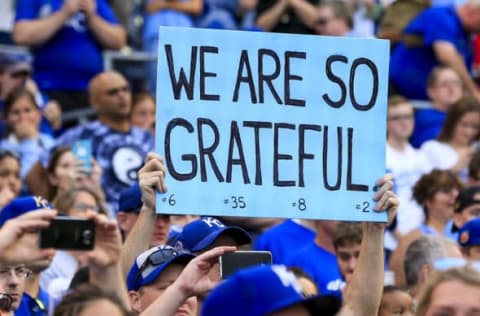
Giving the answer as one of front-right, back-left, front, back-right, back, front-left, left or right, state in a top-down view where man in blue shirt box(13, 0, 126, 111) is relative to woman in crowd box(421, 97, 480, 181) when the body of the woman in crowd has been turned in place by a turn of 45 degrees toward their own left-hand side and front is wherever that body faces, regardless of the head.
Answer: back

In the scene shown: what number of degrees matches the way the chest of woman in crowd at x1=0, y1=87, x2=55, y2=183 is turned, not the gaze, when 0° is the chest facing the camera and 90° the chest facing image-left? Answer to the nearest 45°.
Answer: approximately 0°
